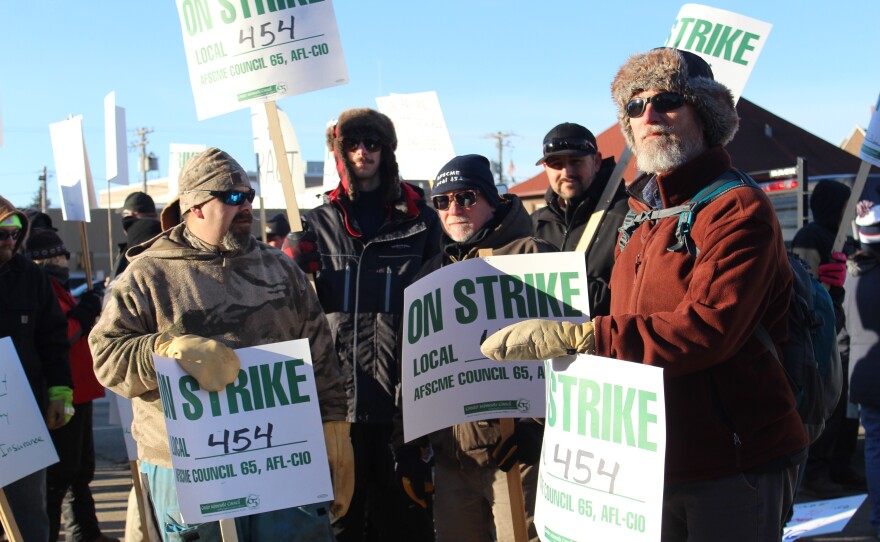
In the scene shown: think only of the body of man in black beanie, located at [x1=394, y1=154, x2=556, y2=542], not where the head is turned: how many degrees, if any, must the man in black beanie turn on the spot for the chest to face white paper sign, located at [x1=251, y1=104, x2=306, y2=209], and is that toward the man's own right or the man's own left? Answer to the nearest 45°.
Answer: approximately 135° to the man's own right

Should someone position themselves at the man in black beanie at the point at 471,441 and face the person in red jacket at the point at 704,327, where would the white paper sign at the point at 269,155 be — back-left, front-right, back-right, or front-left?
back-left

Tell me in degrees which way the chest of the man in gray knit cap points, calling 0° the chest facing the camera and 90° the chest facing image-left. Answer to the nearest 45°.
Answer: approximately 315°

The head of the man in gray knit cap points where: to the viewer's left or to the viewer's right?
to the viewer's right

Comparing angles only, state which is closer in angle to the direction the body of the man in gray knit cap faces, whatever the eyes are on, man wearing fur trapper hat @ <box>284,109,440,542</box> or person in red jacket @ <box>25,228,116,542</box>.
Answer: the man wearing fur trapper hat

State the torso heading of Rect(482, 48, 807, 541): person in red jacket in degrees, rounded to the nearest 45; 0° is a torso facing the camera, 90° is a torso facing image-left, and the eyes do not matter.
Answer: approximately 45°

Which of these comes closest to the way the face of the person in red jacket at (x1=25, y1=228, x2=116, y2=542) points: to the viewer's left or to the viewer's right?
to the viewer's right
